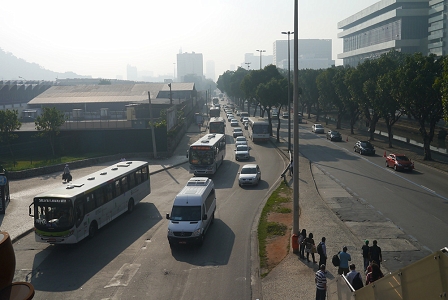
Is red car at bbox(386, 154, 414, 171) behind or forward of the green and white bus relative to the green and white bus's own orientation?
behind

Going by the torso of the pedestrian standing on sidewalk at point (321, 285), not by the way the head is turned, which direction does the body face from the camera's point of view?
away from the camera

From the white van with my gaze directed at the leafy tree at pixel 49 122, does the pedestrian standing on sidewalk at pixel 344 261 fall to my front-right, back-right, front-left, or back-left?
back-right

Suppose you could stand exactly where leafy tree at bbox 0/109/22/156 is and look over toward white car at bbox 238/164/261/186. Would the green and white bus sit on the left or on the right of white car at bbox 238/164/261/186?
right

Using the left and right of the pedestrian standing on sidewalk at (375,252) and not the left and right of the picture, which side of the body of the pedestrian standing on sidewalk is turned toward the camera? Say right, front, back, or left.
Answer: back

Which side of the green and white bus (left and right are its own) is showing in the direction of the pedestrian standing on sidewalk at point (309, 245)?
left

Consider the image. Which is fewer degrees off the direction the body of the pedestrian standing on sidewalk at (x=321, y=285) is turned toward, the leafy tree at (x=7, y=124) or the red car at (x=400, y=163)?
the red car

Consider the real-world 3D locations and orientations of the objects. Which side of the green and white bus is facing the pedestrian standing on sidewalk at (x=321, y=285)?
left

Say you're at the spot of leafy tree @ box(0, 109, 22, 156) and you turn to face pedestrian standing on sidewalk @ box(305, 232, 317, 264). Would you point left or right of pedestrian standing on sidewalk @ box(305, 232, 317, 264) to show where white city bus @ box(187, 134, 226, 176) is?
left

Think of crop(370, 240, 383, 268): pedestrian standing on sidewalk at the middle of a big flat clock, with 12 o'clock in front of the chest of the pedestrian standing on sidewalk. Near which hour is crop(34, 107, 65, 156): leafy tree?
The leafy tree is roughly at 10 o'clock from the pedestrian standing on sidewalk.
